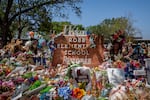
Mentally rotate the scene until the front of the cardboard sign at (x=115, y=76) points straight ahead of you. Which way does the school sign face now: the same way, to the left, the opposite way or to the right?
the same way

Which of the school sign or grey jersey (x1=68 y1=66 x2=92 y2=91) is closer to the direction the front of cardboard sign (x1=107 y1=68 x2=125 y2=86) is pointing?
the grey jersey

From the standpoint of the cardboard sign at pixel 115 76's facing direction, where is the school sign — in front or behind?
behind

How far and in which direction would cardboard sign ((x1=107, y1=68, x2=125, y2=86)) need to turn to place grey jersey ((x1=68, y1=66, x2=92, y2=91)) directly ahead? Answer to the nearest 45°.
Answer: approximately 45° to its right

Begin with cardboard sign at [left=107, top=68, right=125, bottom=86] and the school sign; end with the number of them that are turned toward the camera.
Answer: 2

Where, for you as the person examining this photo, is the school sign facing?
facing the viewer

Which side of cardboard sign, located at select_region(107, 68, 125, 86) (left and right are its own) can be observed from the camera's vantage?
front

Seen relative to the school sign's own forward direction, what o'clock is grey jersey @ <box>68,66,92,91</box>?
The grey jersey is roughly at 12 o'clock from the school sign.
